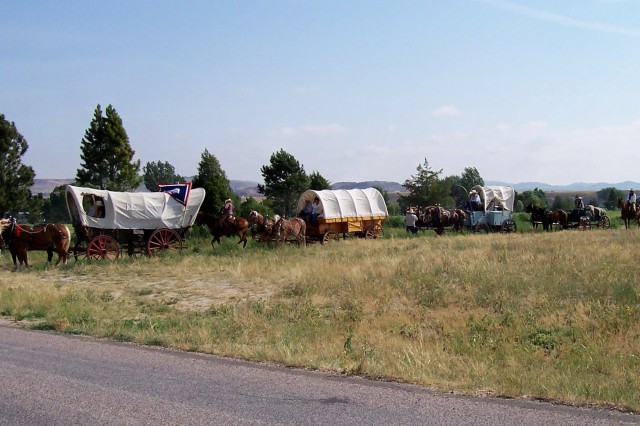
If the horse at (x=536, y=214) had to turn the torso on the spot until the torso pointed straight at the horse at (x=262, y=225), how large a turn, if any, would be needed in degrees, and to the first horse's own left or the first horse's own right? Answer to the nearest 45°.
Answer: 0° — it already faces it

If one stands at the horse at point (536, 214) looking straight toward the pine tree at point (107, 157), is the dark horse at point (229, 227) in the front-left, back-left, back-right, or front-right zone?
front-left

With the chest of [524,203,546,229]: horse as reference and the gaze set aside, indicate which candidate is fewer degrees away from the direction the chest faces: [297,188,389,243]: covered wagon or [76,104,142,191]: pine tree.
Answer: the covered wagon

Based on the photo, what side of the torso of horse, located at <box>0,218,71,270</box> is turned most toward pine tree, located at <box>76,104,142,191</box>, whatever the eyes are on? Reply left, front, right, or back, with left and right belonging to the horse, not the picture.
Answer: right

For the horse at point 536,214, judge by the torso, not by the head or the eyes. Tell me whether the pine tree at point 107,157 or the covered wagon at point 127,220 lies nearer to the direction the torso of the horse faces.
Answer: the covered wagon

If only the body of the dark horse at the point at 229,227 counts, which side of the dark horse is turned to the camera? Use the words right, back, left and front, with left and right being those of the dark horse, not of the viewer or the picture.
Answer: left

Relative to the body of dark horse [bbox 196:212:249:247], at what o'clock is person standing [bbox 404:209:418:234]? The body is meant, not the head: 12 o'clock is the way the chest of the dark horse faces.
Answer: The person standing is roughly at 5 o'clock from the dark horse.

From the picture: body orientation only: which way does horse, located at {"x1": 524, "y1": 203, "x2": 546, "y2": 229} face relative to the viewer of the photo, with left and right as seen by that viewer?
facing the viewer and to the left of the viewer

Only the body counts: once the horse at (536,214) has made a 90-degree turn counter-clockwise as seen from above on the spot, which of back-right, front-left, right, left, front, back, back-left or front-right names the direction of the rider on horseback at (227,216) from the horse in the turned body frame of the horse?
right

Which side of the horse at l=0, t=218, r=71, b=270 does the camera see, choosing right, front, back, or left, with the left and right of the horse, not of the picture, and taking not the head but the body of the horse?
left

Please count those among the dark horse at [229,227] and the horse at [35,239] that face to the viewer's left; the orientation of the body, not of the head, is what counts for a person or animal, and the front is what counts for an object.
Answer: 2

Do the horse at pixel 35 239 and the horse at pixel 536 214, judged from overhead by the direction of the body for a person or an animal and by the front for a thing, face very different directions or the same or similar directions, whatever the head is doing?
same or similar directions

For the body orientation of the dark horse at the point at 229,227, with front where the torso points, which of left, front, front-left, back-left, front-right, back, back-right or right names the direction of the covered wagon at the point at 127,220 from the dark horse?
front-left

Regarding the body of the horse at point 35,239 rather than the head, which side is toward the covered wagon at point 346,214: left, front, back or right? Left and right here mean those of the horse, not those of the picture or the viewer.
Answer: back
